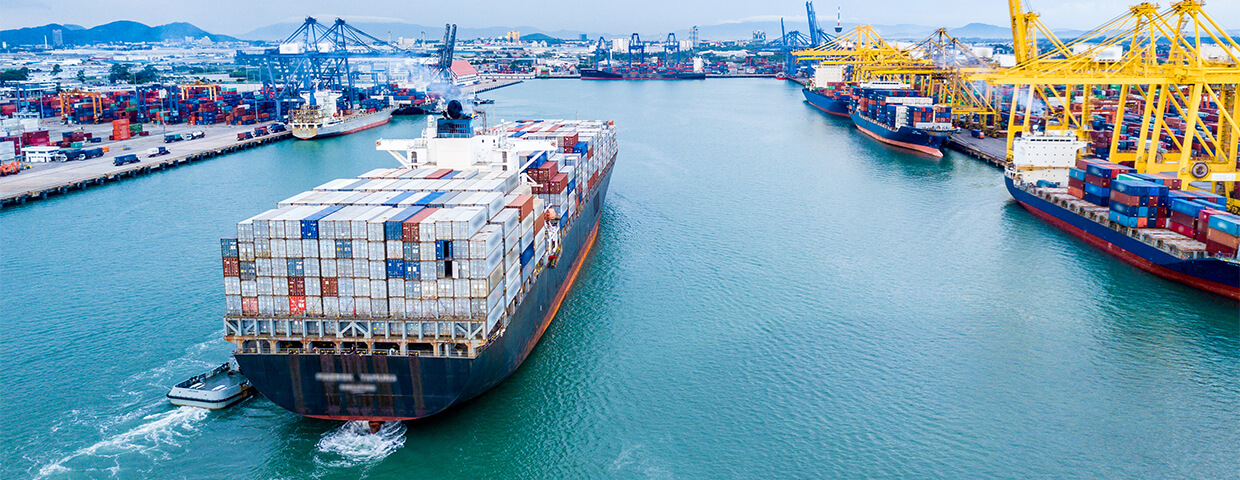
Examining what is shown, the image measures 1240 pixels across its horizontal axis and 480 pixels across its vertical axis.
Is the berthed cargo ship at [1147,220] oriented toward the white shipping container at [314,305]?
no

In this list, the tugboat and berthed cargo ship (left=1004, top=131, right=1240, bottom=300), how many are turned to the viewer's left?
0

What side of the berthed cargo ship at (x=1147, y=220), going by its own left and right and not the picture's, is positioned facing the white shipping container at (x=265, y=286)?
right

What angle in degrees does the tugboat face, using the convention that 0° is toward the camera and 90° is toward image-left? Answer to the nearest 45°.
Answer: approximately 225°

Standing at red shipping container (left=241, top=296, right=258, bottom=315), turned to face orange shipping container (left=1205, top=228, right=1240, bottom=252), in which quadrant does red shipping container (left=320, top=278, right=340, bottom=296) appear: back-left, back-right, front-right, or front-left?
front-right

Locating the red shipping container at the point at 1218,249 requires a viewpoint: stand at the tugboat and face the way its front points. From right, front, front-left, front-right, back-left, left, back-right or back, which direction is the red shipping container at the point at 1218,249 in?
front-right

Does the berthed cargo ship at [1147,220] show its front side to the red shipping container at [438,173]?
no

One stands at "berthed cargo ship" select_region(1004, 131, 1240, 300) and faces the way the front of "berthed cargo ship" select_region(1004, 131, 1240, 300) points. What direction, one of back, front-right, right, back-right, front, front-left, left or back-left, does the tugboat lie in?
right

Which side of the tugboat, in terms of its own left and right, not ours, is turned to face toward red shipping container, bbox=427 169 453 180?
front

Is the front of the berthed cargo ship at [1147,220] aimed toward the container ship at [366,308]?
no

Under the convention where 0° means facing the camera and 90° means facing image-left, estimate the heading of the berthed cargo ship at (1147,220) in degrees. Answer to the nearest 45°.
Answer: approximately 315°

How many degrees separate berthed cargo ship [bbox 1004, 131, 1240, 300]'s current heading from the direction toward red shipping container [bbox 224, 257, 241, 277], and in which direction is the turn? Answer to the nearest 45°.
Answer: approximately 90° to its right

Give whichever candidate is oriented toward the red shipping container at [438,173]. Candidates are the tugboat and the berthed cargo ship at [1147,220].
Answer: the tugboat
